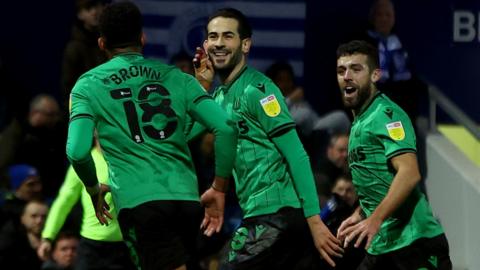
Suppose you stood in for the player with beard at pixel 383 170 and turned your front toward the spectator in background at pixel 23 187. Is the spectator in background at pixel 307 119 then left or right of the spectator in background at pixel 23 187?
right

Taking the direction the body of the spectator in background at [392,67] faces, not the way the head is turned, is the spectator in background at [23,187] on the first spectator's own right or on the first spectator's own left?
on the first spectator's own right

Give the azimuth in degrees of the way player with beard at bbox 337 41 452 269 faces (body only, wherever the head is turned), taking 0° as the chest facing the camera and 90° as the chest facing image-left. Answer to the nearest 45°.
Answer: approximately 45°

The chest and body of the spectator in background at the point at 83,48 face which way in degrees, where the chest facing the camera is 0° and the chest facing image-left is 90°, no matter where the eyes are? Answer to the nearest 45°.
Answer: approximately 315°
